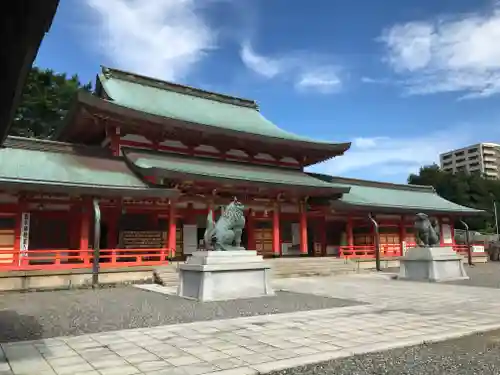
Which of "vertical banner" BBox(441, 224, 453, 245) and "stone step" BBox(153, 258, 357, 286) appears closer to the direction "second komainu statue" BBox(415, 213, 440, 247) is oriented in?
the stone step

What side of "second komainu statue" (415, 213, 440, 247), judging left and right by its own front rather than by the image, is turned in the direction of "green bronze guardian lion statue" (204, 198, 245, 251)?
front

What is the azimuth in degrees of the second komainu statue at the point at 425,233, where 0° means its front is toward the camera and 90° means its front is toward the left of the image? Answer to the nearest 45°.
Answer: approximately 45°

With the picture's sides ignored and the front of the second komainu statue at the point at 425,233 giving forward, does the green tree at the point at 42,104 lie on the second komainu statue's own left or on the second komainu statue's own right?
on the second komainu statue's own right

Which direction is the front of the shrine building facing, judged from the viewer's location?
facing the viewer and to the right of the viewer

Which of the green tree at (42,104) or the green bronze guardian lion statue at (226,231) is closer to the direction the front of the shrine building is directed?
the green bronze guardian lion statue

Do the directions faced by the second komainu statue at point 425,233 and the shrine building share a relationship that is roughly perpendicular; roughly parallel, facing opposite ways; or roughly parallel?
roughly perpendicular

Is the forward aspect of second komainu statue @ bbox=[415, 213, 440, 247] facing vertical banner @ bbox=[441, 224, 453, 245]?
no

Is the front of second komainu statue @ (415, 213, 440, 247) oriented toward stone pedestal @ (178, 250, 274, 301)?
yes

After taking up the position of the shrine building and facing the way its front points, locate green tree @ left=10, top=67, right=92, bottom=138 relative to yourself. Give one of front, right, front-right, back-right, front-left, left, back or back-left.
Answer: back
